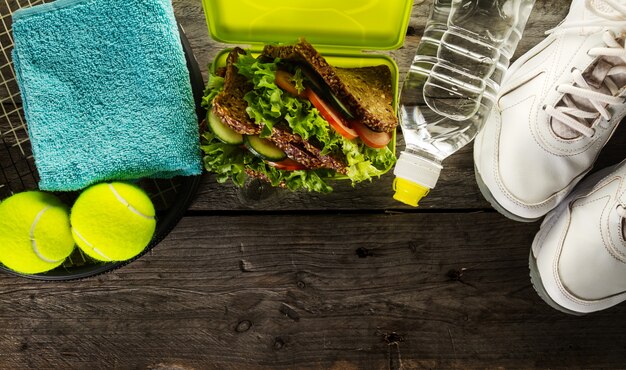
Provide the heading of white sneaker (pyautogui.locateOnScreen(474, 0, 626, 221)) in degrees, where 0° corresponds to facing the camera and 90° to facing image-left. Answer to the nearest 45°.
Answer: approximately 45°

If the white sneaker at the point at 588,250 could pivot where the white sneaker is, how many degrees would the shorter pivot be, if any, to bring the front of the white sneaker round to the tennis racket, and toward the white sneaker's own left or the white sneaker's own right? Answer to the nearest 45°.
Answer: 0° — it already faces it

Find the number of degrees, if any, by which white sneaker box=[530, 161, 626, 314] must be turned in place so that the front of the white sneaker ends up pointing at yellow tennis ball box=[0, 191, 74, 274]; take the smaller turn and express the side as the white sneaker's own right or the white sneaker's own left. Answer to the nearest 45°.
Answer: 0° — it already faces it

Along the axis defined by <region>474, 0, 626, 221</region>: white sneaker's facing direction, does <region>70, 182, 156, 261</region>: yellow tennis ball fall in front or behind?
in front

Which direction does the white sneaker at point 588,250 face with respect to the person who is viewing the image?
facing the viewer and to the left of the viewer

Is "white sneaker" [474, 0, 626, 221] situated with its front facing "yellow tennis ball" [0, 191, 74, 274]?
no

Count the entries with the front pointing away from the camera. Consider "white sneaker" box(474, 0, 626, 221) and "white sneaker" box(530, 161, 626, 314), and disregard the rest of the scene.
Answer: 0
